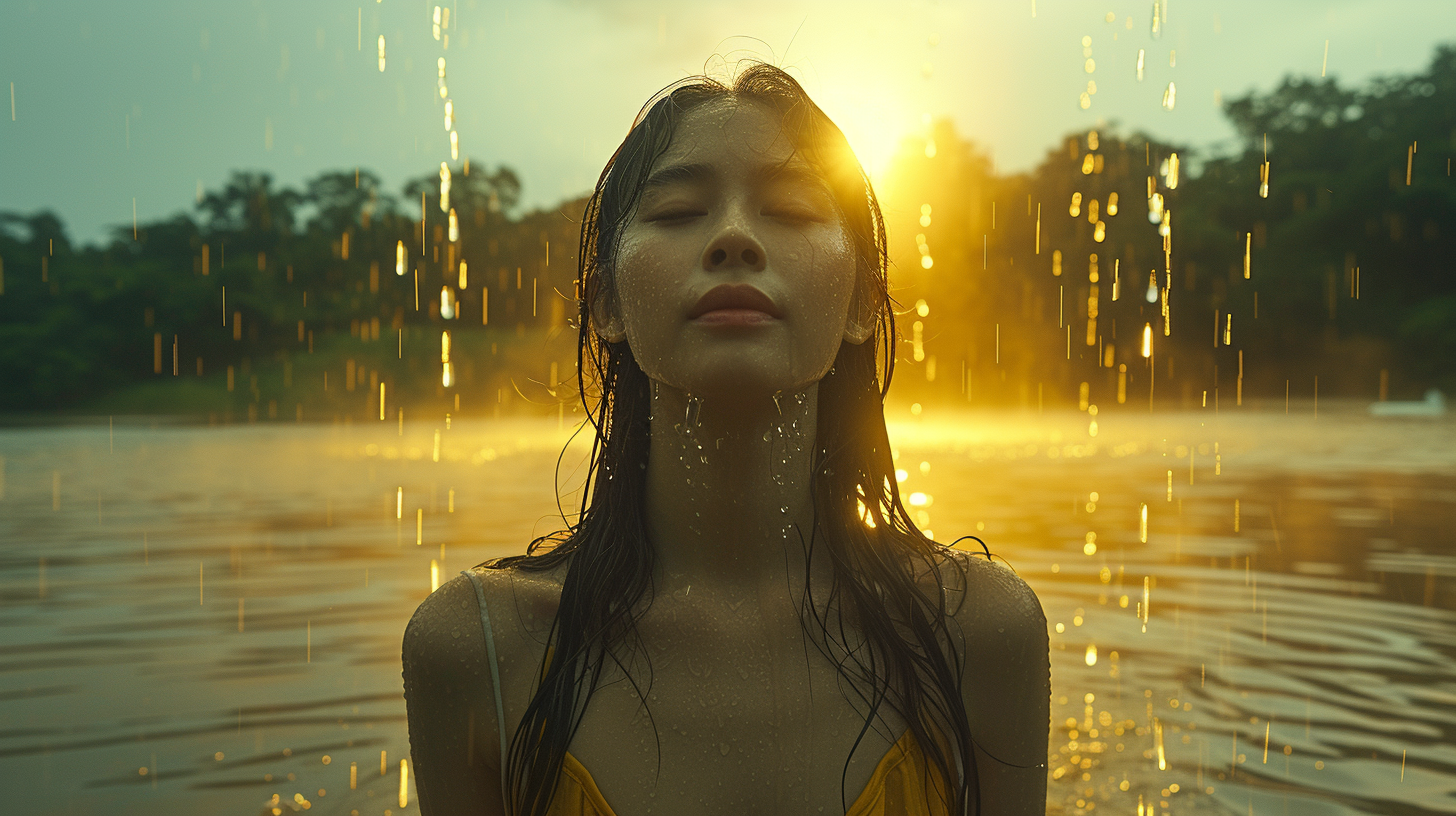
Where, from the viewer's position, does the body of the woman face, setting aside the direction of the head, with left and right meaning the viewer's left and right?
facing the viewer

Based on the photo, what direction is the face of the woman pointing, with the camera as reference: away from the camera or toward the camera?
toward the camera
